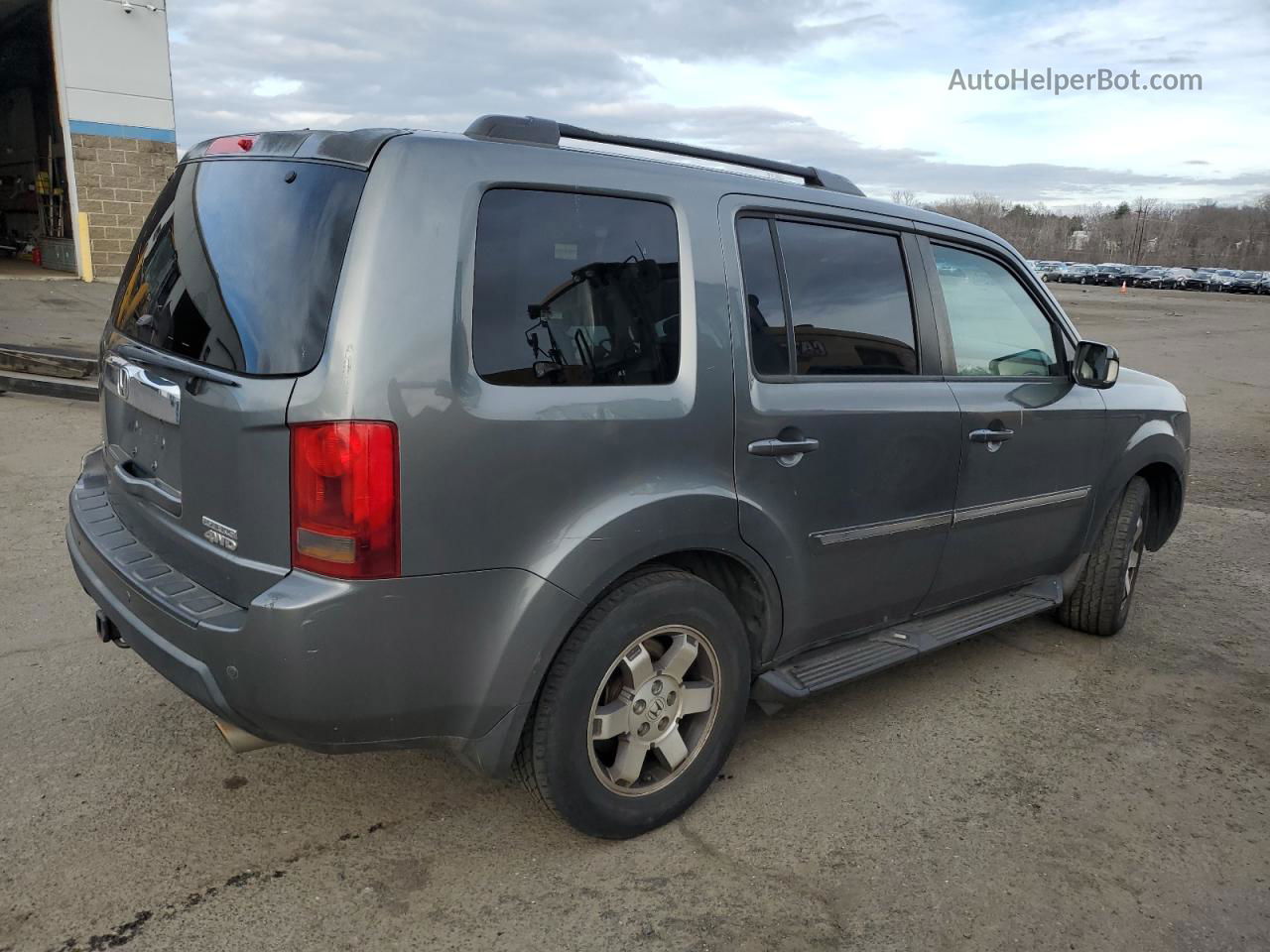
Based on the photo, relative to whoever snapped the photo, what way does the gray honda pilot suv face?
facing away from the viewer and to the right of the viewer
